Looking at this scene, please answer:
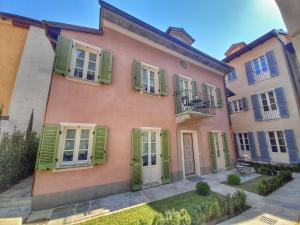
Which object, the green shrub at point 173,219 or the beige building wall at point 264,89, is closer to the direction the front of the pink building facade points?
the green shrub

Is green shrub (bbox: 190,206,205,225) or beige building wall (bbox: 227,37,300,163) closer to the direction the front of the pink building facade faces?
the green shrub

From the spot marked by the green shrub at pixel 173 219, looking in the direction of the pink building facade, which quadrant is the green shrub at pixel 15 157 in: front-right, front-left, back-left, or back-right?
front-left

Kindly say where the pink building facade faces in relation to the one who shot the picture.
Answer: facing the viewer and to the right of the viewer

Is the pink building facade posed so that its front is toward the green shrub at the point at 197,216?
yes

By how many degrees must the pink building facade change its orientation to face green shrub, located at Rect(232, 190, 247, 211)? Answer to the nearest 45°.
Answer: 0° — it already faces it

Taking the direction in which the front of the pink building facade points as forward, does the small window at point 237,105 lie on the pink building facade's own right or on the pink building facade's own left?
on the pink building facade's own left

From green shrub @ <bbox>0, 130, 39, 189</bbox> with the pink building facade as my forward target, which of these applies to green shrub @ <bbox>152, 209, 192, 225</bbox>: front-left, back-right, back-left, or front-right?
front-right

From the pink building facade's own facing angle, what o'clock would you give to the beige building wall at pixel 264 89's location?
The beige building wall is roughly at 10 o'clock from the pink building facade.

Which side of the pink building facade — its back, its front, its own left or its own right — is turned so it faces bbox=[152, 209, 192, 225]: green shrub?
front

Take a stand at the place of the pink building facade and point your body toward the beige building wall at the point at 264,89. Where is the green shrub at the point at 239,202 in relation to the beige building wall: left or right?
right

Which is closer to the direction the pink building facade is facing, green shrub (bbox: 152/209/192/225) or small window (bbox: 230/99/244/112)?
the green shrub

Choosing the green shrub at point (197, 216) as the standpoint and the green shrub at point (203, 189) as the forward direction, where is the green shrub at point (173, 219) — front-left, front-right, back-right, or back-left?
back-left
